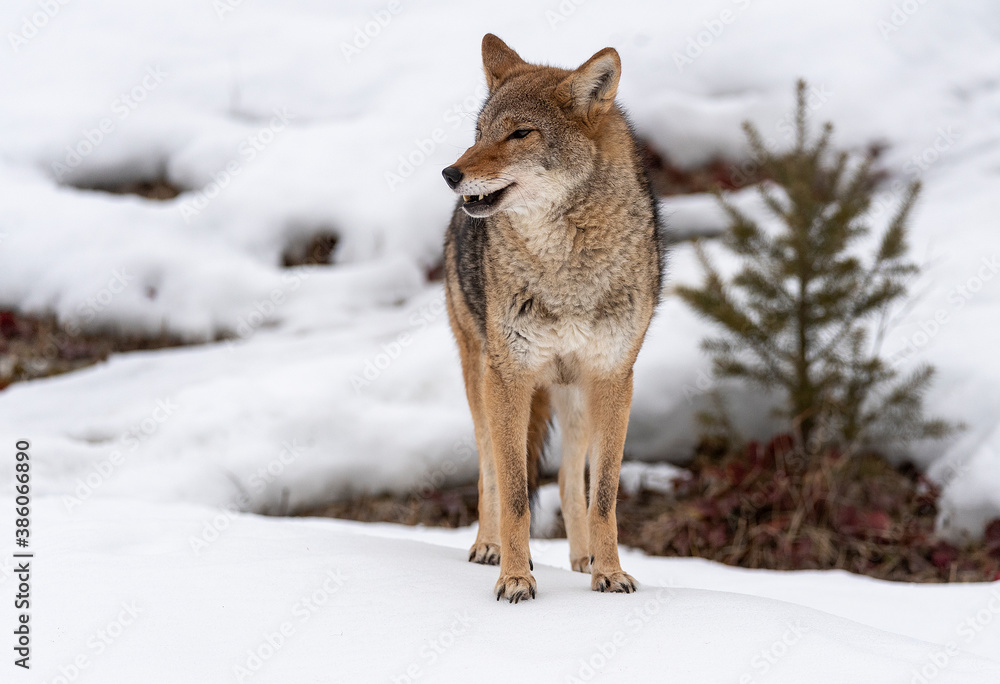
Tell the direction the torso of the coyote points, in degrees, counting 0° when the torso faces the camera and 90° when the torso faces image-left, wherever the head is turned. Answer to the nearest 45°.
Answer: approximately 0°

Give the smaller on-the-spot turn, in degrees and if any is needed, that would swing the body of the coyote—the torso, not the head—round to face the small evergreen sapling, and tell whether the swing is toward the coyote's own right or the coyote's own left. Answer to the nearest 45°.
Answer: approximately 135° to the coyote's own left
